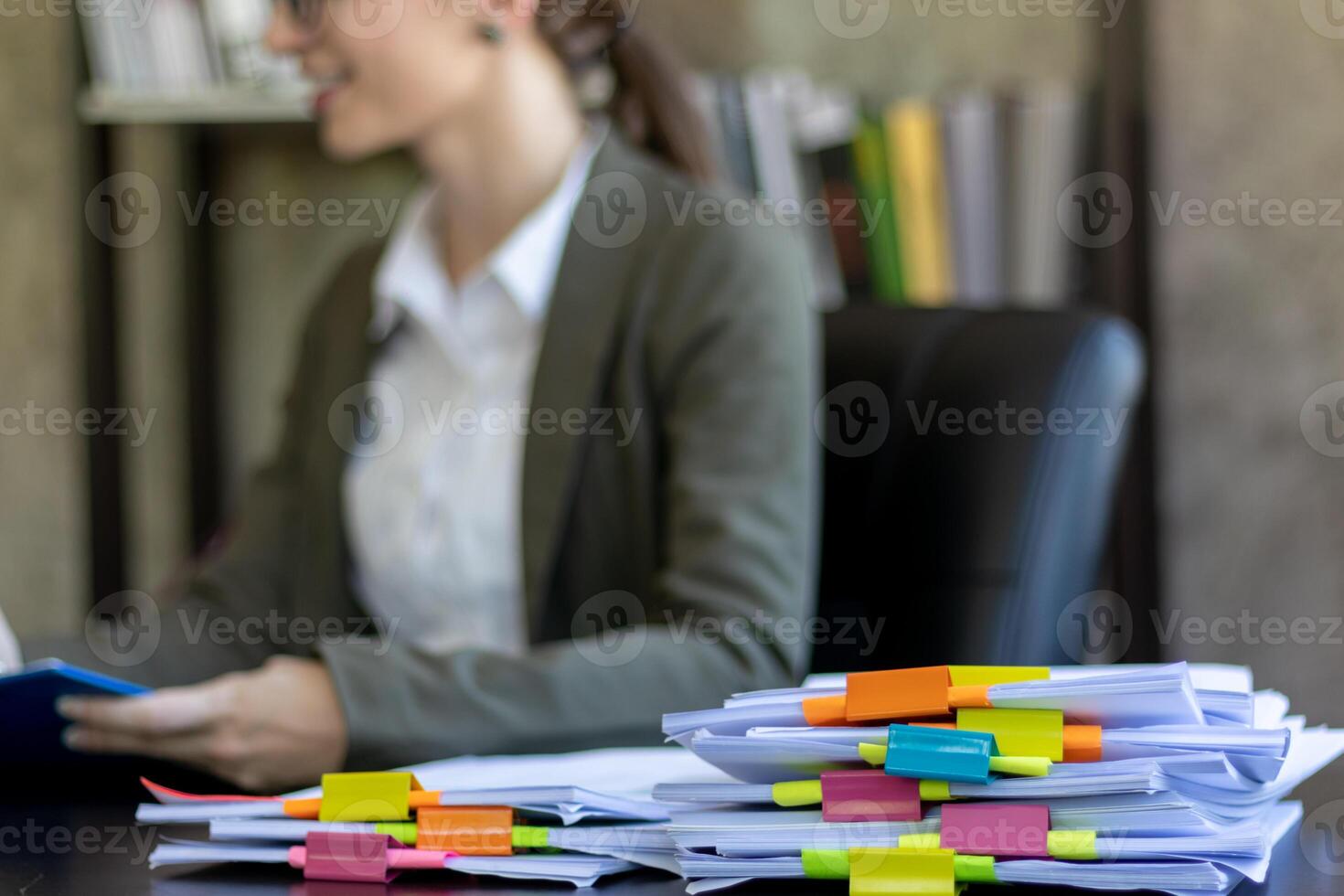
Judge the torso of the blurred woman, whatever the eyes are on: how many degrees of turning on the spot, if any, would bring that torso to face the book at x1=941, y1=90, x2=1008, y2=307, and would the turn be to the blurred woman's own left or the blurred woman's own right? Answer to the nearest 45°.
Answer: approximately 180°

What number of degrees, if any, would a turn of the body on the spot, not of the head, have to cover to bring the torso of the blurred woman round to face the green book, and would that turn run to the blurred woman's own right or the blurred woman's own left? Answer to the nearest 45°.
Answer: approximately 180°

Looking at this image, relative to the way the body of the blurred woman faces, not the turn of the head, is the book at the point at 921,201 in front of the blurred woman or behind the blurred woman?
behind

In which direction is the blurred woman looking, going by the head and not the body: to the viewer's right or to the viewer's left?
to the viewer's left

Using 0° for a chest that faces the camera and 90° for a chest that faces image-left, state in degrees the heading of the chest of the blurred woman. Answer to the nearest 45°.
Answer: approximately 45°
